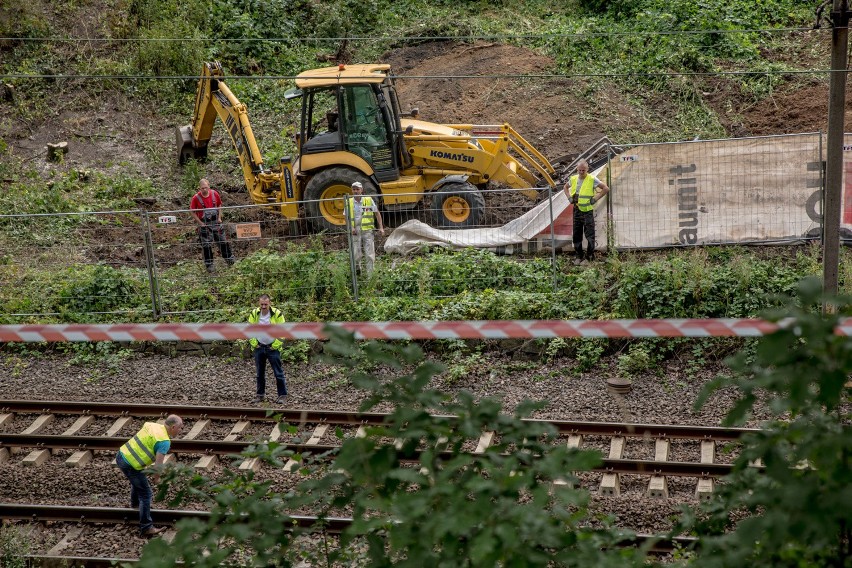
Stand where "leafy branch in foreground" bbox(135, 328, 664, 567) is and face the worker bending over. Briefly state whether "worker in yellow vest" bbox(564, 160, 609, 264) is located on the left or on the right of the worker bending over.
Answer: right

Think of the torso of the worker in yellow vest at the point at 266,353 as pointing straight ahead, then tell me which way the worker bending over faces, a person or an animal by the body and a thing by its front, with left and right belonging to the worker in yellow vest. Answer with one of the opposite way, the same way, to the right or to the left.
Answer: to the left

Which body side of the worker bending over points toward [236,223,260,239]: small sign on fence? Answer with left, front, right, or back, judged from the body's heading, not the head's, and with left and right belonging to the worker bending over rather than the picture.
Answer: left

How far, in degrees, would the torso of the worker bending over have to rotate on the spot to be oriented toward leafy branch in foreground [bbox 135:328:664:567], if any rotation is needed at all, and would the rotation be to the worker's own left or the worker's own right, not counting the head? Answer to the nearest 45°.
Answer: approximately 90° to the worker's own right

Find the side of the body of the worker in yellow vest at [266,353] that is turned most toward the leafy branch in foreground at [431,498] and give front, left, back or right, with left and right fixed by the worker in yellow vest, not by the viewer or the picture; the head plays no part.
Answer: front

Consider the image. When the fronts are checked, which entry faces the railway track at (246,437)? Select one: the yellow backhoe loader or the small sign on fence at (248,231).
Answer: the small sign on fence

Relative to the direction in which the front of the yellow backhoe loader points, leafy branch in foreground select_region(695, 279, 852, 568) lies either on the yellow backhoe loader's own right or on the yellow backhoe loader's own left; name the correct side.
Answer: on the yellow backhoe loader's own right

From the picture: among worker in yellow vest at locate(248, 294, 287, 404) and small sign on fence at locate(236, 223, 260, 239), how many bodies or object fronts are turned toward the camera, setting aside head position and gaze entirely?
2

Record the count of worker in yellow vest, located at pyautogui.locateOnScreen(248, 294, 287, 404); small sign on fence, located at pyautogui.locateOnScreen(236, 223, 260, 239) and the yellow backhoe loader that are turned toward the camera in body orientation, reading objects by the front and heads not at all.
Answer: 2

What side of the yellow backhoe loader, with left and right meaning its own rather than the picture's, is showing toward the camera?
right

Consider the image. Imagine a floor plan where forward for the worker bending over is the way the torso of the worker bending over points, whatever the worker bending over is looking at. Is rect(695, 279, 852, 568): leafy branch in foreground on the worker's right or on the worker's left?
on the worker's right

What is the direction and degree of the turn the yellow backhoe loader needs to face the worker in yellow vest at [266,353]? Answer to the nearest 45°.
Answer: approximately 90° to its right

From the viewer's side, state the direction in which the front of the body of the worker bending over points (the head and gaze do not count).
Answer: to the viewer's right

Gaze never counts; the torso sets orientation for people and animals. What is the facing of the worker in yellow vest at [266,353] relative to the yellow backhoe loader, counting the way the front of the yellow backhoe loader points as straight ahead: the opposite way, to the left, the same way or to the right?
to the right

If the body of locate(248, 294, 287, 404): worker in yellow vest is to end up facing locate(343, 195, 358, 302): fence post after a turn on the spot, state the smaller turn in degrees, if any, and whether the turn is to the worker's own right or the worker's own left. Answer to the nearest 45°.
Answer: approximately 135° to the worker's own left
